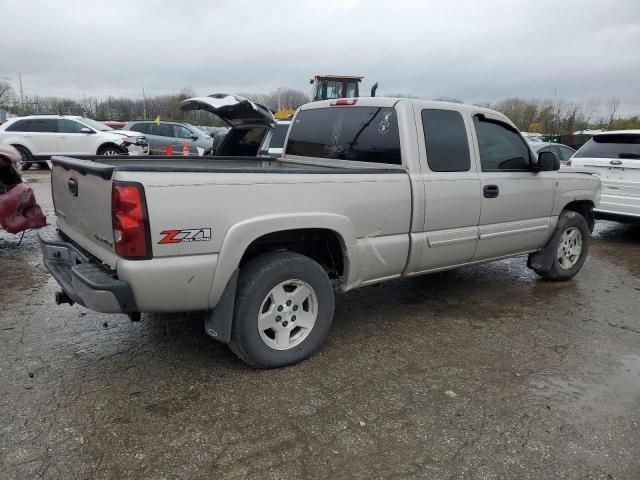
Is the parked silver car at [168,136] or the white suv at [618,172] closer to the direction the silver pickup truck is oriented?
the white suv

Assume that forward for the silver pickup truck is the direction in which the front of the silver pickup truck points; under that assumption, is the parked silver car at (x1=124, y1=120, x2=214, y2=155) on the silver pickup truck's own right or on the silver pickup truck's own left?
on the silver pickup truck's own left

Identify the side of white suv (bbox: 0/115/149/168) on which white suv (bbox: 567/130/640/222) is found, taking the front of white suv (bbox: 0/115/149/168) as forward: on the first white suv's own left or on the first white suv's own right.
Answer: on the first white suv's own right

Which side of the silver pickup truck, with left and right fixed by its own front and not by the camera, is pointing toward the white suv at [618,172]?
front

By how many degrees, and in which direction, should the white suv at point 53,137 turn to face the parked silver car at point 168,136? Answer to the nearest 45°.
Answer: approximately 45° to its left

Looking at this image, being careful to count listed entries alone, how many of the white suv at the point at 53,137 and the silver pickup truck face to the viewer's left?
0

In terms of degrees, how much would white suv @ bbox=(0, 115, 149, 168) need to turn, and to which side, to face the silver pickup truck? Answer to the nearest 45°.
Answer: approximately 90° to its right

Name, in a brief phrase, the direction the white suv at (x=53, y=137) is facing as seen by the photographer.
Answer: facing to the right of the viewer

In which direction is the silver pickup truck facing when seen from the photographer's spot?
facing away from the viewer and to the right of the viewer

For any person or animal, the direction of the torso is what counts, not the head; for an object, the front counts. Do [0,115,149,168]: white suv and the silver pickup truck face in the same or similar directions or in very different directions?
same or similar directions

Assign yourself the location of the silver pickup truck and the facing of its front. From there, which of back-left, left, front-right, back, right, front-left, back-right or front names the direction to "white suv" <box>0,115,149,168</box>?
left
